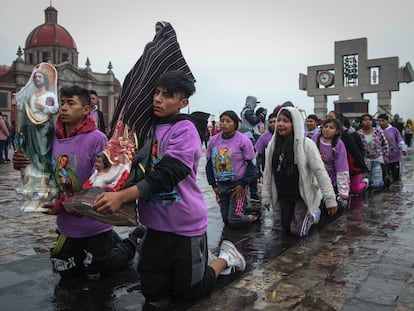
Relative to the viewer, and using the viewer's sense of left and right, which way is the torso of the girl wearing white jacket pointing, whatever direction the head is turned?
facing the viewer and to the left of the viewer
